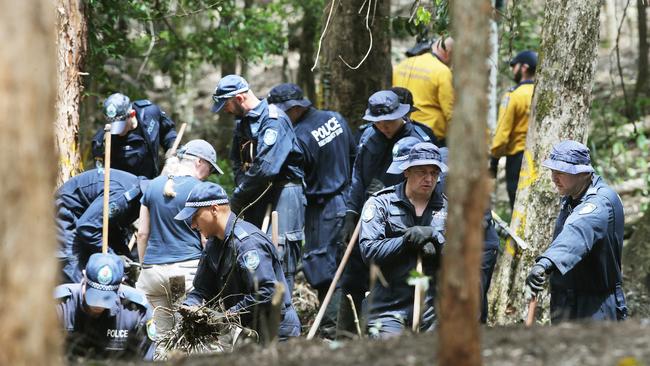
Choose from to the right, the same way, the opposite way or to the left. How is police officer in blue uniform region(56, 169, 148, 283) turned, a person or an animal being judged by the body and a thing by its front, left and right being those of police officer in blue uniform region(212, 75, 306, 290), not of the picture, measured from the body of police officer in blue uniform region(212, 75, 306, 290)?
the opposite way

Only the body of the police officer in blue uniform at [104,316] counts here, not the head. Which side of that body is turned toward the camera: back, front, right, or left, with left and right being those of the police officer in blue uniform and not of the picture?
front

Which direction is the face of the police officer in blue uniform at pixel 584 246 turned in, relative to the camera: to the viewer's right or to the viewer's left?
to the viewer's left

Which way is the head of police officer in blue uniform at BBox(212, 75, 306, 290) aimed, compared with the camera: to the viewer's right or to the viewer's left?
to the viewer's left

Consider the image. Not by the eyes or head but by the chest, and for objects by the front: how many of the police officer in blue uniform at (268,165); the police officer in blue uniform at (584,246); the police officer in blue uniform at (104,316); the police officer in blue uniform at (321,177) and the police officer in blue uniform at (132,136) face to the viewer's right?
0

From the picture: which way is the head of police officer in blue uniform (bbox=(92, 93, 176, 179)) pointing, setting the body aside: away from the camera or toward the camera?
toward the camera

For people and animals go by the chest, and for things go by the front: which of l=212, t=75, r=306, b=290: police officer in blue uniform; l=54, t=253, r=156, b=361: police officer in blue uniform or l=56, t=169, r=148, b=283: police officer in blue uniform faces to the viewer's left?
l=212, t=75, r=306, b=290: police officer in blue uniform

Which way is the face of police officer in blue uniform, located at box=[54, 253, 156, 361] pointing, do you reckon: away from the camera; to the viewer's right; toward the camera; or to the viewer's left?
toward the camera

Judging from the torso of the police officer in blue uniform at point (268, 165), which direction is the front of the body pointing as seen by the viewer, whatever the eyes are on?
to the viewer's left

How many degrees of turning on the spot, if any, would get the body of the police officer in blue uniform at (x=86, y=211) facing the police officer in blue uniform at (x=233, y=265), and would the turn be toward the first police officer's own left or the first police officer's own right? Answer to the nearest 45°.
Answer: approximately 45° to the first police officer's own right

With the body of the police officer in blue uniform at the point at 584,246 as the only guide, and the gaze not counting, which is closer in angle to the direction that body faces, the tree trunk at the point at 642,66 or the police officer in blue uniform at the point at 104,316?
the police officer in blue uniform

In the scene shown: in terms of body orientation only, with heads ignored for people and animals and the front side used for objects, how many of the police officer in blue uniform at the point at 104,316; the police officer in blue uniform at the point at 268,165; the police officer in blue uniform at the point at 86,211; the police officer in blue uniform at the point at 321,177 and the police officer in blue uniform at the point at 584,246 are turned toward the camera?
1

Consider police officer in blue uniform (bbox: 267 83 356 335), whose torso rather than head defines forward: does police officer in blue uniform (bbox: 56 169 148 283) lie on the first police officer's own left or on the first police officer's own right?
on the first police officer's own left

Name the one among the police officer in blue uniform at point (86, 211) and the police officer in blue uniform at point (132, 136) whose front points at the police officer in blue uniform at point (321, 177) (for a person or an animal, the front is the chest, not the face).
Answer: the police officer in blue uniform at point (86, 211)

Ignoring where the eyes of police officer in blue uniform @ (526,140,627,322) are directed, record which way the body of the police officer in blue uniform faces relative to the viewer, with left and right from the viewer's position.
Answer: facing to the left of the viewer

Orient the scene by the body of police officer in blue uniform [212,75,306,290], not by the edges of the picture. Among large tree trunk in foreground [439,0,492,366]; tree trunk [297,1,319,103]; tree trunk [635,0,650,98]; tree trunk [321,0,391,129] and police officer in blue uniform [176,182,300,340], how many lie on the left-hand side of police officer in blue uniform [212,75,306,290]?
2

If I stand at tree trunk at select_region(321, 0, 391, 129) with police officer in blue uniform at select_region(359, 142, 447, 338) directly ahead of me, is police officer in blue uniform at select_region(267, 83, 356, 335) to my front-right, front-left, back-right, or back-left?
front-right

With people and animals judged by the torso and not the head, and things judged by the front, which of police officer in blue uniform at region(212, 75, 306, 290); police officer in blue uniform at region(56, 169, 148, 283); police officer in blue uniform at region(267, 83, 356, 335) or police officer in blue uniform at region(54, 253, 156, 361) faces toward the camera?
police officer in blue uniform at region(54, 253, 156, 361)

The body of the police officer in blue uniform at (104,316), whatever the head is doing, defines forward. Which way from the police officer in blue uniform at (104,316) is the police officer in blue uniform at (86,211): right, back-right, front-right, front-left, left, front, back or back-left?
back

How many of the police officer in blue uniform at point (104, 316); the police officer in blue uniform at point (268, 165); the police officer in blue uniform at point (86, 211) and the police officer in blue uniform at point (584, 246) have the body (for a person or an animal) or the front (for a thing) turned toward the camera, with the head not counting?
1
